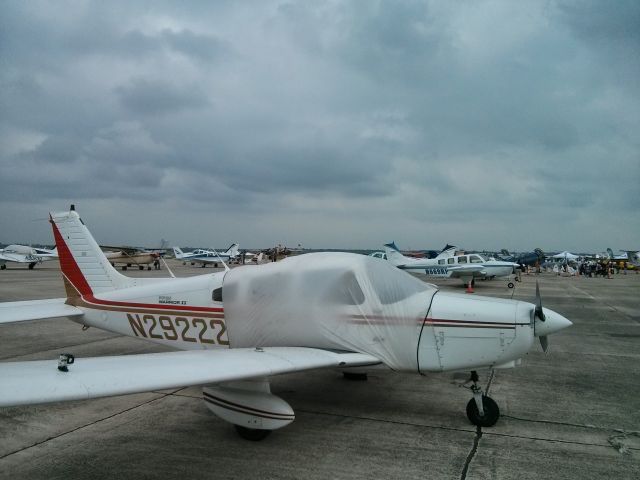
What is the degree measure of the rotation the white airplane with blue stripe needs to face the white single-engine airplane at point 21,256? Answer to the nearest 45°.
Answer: approximately 180°

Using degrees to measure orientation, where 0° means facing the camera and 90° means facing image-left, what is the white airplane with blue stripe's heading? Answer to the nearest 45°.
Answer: approximately 270°

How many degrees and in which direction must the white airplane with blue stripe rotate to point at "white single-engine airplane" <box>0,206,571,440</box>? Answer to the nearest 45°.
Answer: approximately 90° to its right
